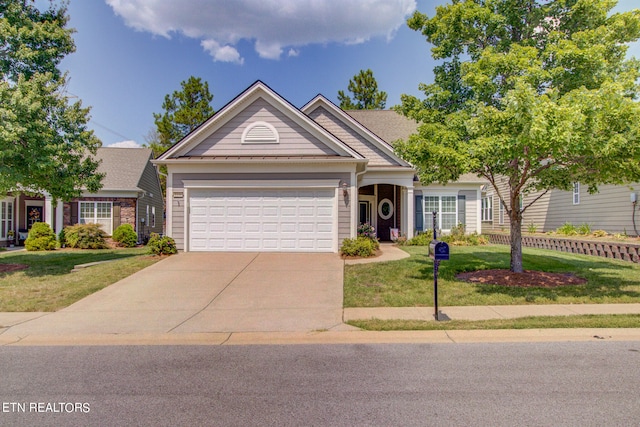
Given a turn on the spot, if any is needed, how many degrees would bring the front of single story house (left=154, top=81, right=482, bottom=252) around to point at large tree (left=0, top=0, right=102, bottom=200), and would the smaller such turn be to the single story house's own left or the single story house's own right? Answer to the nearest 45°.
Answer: approximately 90° to the single story house's own right

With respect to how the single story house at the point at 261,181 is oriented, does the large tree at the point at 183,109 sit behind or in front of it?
behind

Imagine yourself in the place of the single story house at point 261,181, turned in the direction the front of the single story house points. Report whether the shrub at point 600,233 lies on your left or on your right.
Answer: on your left

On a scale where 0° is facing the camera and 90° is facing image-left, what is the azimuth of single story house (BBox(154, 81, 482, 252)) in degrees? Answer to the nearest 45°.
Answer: approximately 0°

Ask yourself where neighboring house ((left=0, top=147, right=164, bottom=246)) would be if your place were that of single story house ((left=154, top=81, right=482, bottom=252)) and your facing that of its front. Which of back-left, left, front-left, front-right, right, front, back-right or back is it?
back-right

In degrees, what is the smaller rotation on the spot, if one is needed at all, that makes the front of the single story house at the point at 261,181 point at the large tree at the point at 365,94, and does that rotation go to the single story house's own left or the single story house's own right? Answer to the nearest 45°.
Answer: approximately 180°
